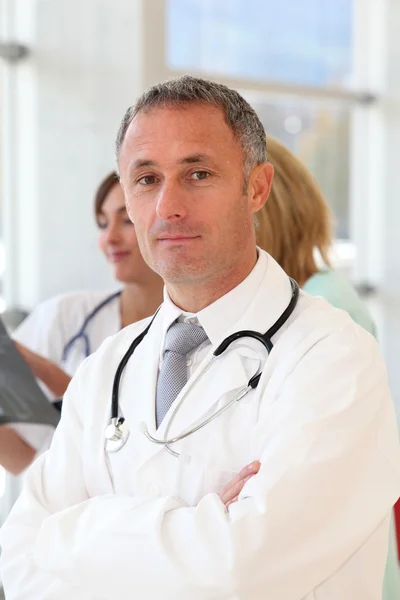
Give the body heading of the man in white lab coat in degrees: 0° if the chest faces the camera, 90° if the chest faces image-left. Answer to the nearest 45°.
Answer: approximately 45°

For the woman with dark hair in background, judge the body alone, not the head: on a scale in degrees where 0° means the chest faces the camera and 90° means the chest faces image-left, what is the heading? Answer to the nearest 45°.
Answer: approximately 45°

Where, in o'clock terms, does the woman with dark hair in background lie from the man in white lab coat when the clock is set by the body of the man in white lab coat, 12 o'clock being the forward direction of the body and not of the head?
The woman with dark hair in background is roughly at 4 o'clock from the man in white lab coat.

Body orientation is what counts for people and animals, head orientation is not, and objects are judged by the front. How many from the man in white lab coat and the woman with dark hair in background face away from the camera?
0

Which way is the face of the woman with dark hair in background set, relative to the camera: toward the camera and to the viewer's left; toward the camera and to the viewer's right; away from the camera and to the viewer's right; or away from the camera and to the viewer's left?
toward the camera and to the viewer's left
